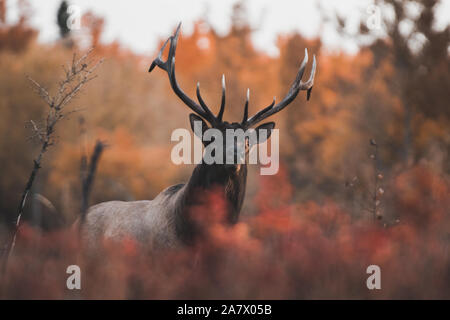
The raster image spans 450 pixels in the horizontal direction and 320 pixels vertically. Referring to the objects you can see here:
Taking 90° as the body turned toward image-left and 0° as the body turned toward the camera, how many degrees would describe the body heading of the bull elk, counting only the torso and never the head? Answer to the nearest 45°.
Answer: approximately 315°
